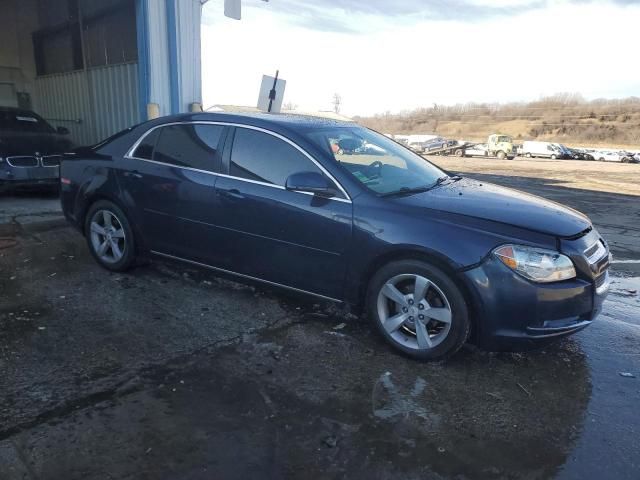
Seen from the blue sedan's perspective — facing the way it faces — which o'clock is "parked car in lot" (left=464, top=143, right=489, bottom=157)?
The parked car in lot is roughly at 8 o'clock from the blue sedan.

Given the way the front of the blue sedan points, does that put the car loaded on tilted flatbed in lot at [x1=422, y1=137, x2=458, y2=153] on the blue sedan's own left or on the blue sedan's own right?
on the blue sedan's own left

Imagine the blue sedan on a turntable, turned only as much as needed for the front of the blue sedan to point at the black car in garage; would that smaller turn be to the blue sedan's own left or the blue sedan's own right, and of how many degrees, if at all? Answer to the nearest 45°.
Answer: approximately 180°

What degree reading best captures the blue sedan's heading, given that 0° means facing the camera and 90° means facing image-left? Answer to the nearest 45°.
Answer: approximately 315°
